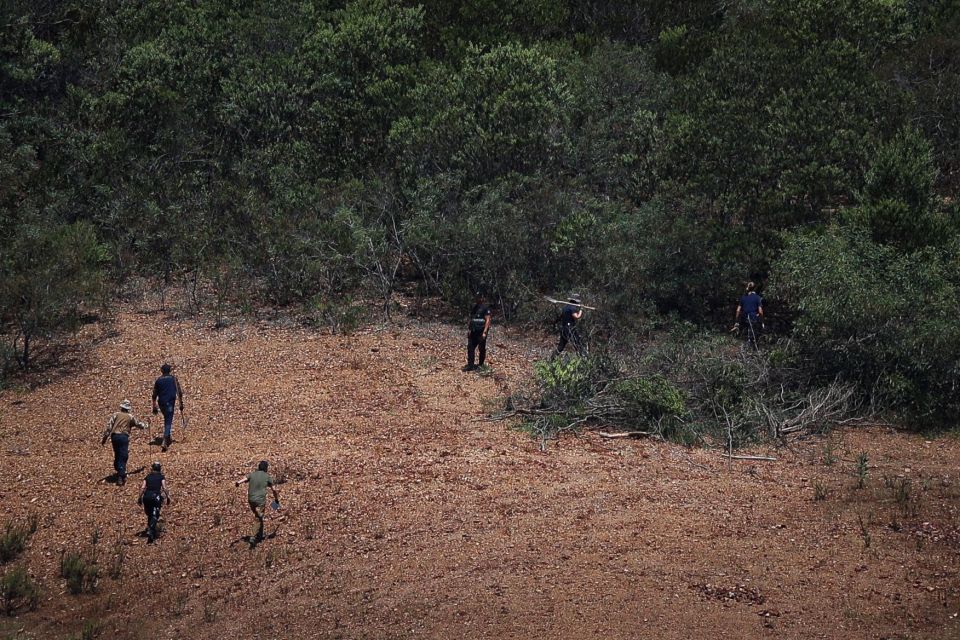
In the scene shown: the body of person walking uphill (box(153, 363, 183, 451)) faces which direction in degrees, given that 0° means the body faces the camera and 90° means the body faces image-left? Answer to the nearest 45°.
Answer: approximately 180°

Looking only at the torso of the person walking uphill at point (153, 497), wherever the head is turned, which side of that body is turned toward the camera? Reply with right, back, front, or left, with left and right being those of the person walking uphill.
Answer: back

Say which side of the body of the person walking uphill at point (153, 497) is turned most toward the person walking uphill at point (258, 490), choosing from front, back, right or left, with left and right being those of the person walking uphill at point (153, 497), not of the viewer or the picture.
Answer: right

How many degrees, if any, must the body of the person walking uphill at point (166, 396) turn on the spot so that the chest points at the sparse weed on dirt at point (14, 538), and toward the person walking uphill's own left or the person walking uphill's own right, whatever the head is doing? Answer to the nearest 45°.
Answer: approximately 135° to the person walking uphill's own left

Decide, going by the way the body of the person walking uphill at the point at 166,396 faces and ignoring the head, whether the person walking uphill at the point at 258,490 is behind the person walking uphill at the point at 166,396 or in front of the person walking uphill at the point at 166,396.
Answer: behind

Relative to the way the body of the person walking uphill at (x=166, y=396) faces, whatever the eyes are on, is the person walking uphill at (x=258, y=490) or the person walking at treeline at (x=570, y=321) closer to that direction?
the person walking at treeline

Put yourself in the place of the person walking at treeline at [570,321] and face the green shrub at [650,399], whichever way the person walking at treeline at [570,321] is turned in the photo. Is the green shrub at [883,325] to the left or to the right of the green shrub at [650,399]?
left

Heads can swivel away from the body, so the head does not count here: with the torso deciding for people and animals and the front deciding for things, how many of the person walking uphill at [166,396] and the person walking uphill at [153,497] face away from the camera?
2
